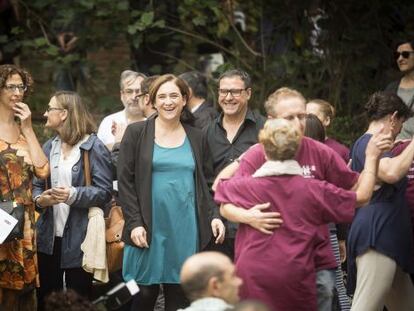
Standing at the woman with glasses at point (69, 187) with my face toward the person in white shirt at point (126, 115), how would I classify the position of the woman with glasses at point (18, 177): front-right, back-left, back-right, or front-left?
back-left

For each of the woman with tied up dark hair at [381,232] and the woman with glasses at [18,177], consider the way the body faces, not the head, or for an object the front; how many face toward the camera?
1

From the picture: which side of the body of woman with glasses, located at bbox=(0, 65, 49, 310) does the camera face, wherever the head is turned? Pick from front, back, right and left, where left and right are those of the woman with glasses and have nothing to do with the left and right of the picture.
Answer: front

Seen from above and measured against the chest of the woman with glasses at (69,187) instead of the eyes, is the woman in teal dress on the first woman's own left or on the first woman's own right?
on the first woman's own left

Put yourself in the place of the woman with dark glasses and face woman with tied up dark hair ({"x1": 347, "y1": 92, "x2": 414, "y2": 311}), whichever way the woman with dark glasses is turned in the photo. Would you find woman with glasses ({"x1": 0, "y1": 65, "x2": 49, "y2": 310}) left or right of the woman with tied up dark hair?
right

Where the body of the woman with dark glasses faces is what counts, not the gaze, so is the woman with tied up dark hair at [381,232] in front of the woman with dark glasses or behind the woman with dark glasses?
in front
